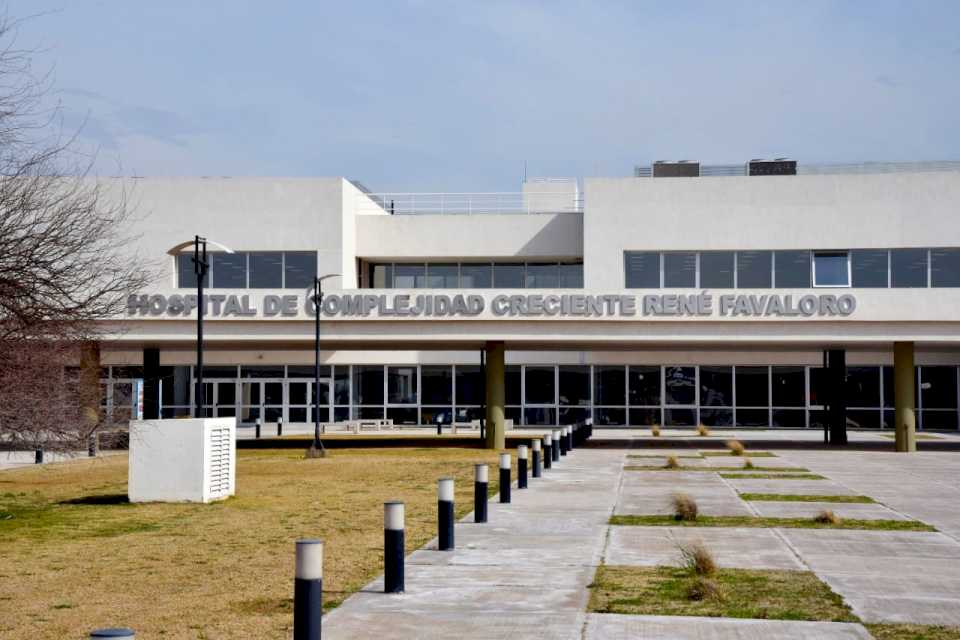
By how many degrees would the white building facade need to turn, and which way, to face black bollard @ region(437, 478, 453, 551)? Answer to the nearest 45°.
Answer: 0° — it already faces it

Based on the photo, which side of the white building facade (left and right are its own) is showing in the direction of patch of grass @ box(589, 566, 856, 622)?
front

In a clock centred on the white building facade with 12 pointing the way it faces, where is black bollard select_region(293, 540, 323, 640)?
The black bollard is roughly at 12 o'clock from the white building facade.

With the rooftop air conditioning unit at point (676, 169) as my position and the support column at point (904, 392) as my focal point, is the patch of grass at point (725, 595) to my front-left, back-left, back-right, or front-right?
front-right

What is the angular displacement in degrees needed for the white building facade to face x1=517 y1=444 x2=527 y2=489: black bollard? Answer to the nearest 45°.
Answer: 0° — it already faces it

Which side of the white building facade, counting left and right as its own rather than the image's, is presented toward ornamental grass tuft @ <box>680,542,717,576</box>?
front

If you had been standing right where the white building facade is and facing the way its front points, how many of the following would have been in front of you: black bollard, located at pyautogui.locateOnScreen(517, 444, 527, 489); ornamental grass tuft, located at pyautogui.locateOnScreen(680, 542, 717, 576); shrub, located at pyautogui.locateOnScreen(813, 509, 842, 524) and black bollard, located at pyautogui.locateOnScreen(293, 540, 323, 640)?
4

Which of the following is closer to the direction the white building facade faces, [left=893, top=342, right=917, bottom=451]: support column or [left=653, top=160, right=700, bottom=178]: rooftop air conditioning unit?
the support column

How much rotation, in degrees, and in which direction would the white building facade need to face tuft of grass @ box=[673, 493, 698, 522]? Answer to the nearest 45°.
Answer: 0° — it already faces it

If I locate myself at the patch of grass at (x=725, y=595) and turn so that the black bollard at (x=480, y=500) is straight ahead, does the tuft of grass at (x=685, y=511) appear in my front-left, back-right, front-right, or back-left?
front-right

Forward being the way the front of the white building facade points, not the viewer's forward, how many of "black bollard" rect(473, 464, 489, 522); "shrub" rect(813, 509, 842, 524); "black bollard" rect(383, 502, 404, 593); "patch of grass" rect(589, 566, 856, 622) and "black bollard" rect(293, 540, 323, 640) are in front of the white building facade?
5

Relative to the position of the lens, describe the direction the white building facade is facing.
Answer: facing the viewer
